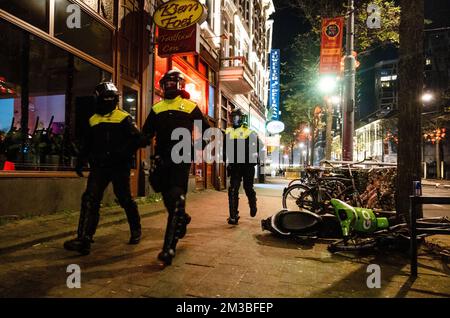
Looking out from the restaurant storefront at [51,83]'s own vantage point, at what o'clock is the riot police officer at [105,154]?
The riot police officer is roughly at 1 o'clock from the restaurant storefront.

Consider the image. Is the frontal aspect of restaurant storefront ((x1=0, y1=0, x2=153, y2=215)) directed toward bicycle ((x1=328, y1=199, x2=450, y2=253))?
yes

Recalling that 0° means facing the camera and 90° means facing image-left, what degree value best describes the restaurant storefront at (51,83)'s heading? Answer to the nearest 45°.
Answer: approximately 315°

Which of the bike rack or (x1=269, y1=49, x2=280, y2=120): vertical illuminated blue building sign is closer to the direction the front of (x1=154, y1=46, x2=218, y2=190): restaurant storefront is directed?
the bike rack

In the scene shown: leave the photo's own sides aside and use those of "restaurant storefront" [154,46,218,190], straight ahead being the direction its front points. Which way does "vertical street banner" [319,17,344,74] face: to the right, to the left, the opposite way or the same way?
to the right

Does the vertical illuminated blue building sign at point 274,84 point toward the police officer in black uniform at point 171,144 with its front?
yes
